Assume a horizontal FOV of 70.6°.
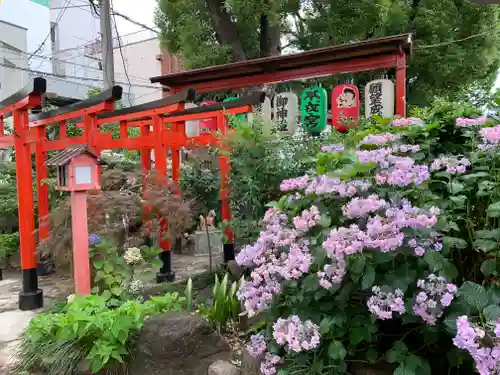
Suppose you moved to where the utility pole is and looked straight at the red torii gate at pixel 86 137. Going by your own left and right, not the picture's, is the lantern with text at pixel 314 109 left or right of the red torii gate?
left

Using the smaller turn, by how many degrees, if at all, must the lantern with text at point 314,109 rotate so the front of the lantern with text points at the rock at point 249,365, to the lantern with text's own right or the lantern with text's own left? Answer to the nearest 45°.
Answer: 0° — it already faces it

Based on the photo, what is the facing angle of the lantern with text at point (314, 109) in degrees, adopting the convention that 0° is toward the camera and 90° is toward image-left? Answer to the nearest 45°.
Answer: approximately 0°

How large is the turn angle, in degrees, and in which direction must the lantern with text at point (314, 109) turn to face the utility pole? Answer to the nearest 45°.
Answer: approximately 90° to its right

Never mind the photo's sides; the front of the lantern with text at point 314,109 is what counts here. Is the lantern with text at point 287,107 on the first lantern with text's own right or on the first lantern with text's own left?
on the first lantern with text's own right

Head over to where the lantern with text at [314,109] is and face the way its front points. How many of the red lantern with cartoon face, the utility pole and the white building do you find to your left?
1

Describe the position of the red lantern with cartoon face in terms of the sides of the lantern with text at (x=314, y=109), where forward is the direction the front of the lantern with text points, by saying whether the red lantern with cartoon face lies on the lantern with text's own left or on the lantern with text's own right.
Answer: on the lantern with text's own left

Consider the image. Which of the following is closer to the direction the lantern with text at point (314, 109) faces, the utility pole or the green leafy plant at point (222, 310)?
the green leafy plant

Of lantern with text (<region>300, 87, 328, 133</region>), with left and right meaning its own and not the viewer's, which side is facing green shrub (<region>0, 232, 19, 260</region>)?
right

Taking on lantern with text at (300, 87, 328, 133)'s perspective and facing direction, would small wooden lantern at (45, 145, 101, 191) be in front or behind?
in front

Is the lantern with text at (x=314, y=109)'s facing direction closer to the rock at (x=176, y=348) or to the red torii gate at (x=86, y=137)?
the rock
